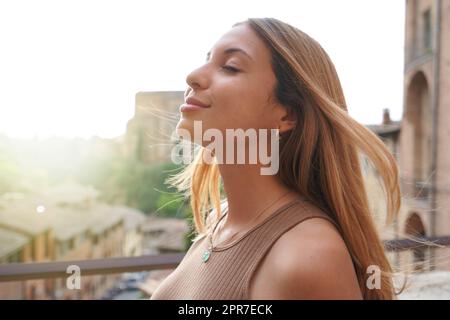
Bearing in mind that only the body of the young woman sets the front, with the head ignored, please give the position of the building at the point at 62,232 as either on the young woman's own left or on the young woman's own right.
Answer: on the young woman's own right

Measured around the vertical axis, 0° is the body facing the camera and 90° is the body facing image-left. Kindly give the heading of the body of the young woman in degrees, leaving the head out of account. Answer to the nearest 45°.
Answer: approximately 90°

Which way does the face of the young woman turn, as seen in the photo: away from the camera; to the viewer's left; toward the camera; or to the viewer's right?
to the viewer's left

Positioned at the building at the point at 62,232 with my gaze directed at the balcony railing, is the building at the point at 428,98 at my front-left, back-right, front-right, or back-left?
front-left

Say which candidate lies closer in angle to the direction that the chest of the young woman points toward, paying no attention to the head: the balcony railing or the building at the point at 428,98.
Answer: the balcony railing

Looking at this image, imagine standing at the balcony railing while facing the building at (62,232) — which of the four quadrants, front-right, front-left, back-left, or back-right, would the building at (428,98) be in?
front-right

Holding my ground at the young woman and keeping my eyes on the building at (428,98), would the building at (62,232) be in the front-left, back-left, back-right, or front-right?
front-left

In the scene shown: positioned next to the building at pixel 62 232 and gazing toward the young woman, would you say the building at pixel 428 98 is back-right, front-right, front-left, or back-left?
front-left

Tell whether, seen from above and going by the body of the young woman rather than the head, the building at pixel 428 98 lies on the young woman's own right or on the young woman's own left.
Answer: on the young woman's own right
